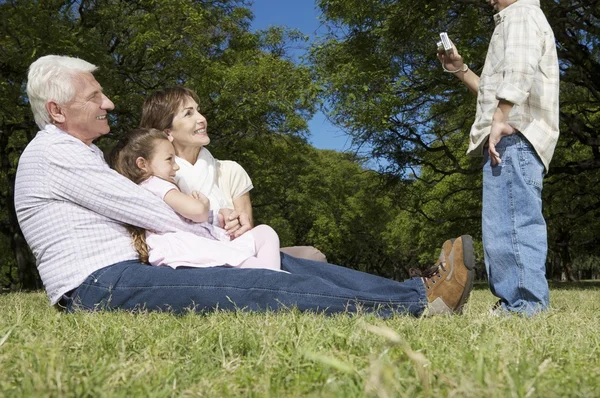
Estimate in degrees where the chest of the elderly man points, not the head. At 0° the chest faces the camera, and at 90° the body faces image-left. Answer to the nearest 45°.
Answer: approximately 270°

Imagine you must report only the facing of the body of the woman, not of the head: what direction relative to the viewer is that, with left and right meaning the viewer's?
facing the viewer and to the right of the viewer

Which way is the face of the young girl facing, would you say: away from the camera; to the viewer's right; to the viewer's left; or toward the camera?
to the viewer's right

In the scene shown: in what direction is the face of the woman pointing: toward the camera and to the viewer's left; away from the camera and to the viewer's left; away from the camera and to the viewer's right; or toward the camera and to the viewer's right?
toward the camera and to the viewer's right

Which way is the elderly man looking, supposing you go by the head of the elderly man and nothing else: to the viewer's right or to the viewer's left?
to the viewer's right

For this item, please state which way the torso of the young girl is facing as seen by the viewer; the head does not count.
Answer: to the viewer's right
